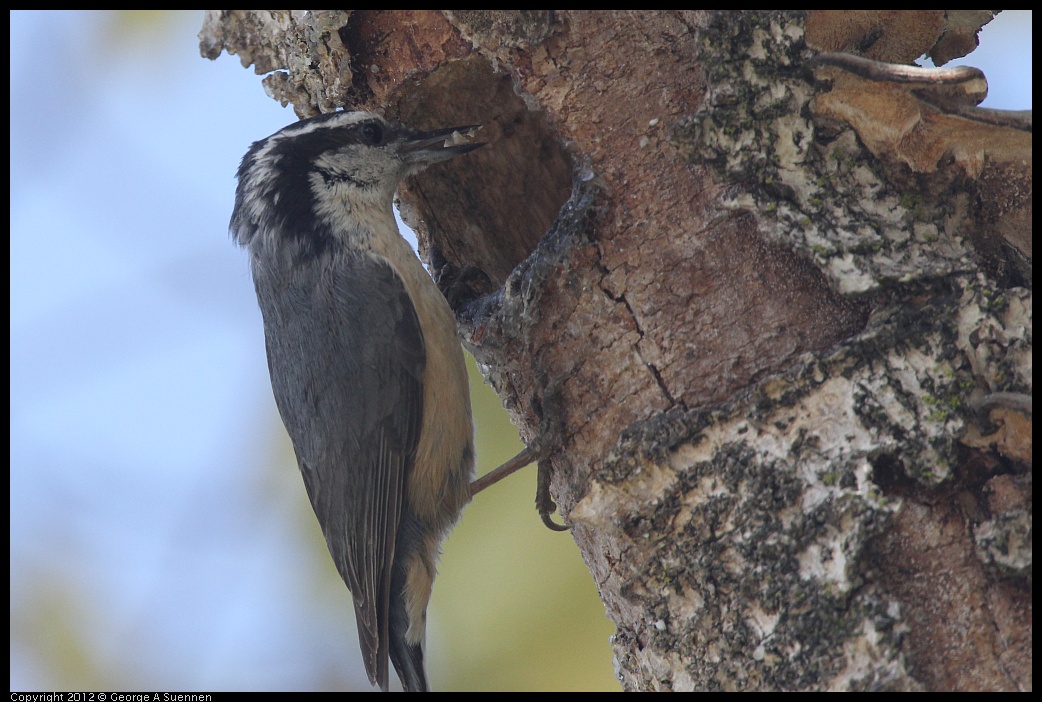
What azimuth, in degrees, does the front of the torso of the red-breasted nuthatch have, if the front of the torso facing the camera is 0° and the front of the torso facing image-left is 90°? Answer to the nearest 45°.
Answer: approximately 270°
